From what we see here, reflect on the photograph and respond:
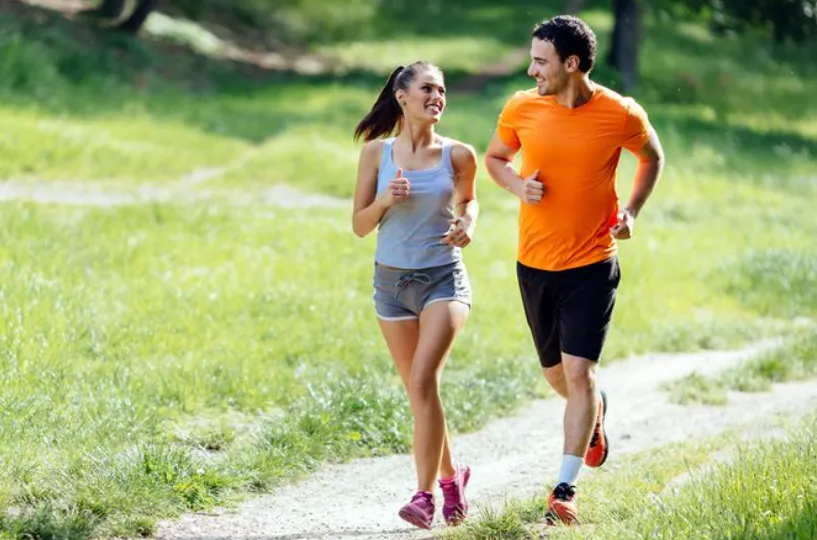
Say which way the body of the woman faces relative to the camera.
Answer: toward the camera

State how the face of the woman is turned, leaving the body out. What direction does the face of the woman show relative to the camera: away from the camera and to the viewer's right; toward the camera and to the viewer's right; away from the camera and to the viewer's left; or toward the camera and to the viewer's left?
toward the camera and to the viewer's right

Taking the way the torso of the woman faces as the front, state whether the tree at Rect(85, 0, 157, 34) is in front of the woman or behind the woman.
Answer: behind

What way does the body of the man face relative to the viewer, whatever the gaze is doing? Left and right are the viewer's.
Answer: facing the viewer

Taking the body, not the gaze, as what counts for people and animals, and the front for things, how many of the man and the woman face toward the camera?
2

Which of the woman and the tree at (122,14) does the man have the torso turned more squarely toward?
the woman

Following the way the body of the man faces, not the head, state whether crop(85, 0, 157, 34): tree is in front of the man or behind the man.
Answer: behind

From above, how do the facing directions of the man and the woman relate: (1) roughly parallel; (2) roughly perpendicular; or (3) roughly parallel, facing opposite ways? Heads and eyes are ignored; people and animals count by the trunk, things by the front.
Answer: roughly parallel

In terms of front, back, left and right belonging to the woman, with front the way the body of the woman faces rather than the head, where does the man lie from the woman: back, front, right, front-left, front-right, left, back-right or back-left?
left

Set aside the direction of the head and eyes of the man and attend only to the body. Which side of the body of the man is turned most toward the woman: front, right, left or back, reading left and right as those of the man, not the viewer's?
right
